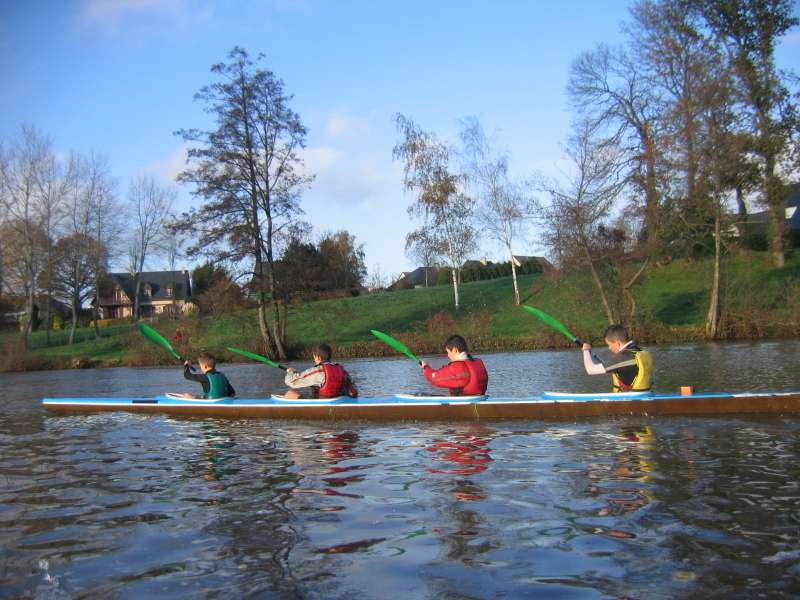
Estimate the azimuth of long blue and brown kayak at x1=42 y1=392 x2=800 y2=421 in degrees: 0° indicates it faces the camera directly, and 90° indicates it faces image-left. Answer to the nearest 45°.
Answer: approximately 90°

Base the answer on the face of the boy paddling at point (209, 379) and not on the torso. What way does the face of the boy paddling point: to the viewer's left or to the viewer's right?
to the viewer's left

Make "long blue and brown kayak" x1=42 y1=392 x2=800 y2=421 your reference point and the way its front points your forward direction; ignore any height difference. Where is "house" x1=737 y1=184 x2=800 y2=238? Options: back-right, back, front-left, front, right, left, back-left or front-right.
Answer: back-right

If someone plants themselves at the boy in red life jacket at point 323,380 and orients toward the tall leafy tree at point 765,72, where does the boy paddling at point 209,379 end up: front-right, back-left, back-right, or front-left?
back-left

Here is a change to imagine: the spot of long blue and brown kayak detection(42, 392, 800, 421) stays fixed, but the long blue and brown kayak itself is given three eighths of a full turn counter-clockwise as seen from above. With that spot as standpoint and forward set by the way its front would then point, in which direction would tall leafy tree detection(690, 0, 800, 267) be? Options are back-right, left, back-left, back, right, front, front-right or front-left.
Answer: left
